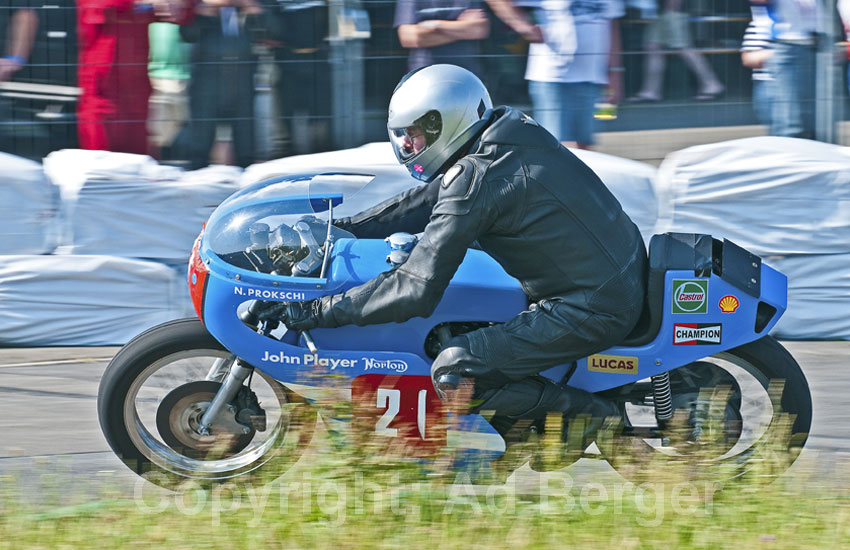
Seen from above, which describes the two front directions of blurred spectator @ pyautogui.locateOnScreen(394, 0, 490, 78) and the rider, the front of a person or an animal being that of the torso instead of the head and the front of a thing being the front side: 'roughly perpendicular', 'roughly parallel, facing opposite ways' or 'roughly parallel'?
roughly perpendicular

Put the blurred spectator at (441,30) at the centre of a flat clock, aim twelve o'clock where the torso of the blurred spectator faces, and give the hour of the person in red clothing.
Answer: The person in red clothing is roughly at 3 o'clock from the blurred spectator.

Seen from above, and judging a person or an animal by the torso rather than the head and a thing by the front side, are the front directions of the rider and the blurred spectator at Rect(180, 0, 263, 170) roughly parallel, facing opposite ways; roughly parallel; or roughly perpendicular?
roughly perpendicular

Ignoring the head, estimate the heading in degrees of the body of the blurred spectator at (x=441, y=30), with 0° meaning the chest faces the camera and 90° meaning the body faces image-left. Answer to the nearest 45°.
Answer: approximately 0°

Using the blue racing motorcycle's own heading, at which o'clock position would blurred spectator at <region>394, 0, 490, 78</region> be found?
The blurred spectator is roughly at 3 o'clock from the blue racing motorcycle.

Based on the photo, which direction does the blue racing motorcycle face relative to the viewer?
to the viewer's left

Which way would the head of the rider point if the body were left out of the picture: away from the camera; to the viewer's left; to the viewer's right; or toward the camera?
to the viewer's left

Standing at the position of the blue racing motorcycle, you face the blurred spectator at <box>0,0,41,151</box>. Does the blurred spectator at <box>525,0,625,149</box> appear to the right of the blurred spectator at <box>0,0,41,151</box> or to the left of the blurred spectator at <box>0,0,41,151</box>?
right

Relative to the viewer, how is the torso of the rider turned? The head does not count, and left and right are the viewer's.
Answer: facing to the left of the viewer

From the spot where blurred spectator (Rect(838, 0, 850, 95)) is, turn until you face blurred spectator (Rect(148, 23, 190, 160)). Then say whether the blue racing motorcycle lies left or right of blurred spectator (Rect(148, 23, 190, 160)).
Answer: left

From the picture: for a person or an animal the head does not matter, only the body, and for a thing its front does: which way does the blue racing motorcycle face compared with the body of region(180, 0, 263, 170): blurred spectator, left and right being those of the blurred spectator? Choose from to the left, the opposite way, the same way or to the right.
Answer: to the right
